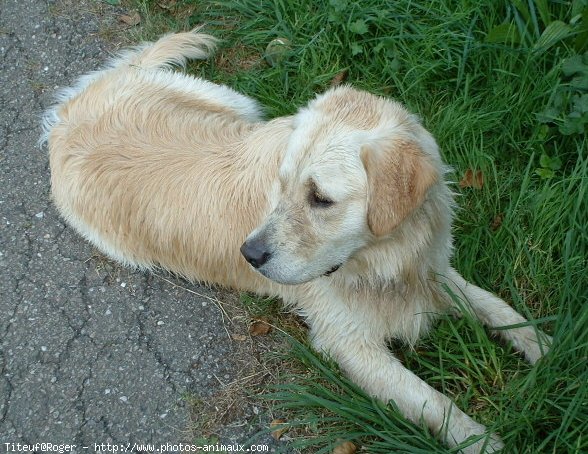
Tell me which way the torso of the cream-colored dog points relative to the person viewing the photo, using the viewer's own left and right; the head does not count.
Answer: facing the viewer and to the right of the viewer

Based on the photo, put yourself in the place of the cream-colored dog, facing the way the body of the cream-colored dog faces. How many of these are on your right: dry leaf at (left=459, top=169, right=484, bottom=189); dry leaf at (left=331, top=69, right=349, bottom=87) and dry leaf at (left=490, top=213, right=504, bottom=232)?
0

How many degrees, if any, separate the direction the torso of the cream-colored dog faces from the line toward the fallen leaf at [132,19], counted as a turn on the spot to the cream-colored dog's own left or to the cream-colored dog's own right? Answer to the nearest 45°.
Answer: approximately 180°

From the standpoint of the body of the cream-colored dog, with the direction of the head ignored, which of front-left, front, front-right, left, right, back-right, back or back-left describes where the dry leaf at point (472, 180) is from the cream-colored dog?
left

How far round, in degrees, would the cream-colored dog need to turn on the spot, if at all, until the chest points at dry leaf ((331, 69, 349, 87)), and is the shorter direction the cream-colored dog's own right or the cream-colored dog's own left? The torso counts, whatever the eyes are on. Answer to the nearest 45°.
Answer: approximately 135° to the cream-colored dog's own left

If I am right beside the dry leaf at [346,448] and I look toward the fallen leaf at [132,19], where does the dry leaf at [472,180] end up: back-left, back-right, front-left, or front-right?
front-right

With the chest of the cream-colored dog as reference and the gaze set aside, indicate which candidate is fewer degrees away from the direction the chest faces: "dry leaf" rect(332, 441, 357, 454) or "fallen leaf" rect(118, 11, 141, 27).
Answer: the dry leaf

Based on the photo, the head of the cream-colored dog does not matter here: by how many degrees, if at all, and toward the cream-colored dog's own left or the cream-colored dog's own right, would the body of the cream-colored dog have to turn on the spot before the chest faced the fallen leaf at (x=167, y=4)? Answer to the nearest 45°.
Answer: approximately 180°

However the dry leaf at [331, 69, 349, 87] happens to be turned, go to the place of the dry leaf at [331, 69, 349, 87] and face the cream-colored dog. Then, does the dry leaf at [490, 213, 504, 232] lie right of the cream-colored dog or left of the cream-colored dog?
left

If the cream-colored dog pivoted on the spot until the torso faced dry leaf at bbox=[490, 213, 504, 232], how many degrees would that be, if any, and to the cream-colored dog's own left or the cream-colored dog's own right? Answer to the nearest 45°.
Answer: approximately 90° to the cream-colored dog's own left
